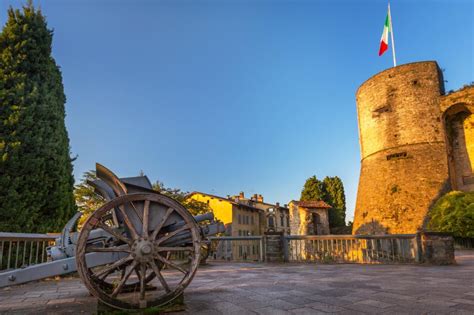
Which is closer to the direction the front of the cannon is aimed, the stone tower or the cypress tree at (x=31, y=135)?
the stone tower

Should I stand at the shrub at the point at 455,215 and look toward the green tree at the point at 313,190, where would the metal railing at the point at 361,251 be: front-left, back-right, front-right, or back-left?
back-left

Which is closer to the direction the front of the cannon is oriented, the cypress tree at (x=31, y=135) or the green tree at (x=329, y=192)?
the green tree

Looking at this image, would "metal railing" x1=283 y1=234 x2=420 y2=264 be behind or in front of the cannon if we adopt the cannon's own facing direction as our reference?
in front

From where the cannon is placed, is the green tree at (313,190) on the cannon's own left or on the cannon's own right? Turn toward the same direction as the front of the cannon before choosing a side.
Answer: on the cannon's own left

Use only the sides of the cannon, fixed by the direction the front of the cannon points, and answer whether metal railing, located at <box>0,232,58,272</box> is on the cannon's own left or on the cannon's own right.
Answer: on the cannon's own left

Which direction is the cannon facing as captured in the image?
to the viewer's right
